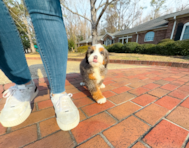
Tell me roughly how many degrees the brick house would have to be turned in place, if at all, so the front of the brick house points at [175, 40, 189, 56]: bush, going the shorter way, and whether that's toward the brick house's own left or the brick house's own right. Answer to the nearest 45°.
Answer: approximately 45° to the brick house's own left

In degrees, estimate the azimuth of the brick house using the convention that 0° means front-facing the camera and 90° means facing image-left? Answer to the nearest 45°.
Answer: approximately 45°

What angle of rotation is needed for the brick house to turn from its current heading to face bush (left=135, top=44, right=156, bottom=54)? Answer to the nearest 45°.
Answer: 0° — it already faces it
